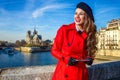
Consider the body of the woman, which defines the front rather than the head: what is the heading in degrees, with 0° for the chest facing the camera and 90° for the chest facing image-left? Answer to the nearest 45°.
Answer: approximately 0°
